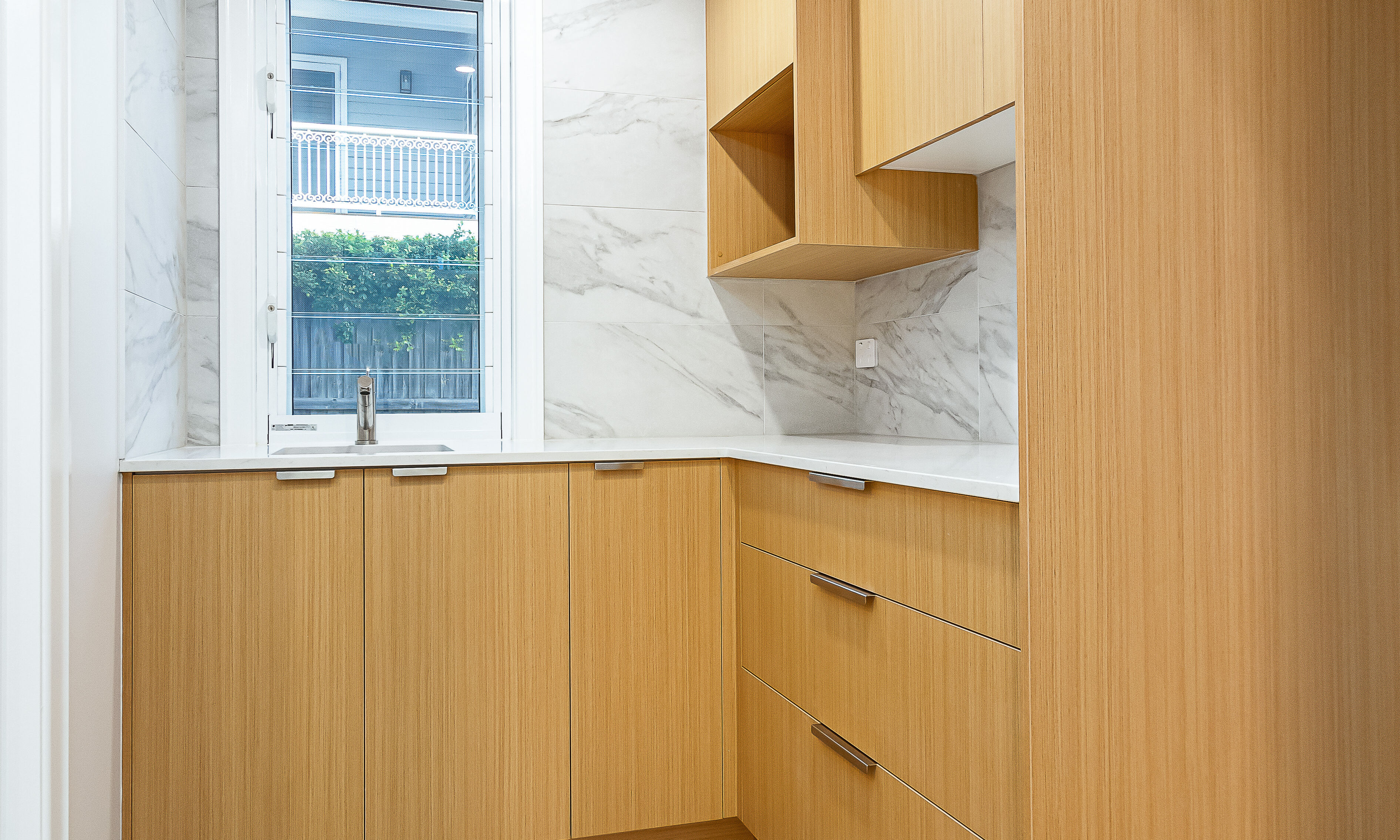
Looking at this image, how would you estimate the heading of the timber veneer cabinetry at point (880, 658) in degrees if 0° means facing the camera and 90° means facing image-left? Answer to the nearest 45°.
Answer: approximately 45°

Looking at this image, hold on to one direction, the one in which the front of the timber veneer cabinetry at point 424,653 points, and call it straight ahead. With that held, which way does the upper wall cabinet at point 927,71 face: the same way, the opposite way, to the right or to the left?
to the right

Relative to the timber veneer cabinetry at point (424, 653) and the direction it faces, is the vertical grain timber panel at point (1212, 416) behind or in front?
in front

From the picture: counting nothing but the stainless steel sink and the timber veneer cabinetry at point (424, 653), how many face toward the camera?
2

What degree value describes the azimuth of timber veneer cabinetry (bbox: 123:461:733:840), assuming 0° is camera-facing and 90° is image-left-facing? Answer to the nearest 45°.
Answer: approximately 0°

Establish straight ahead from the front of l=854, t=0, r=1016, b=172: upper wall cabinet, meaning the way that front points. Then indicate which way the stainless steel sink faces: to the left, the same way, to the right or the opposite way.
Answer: to the left

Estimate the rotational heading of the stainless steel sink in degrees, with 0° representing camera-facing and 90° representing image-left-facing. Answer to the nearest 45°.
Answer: approximately 0°
